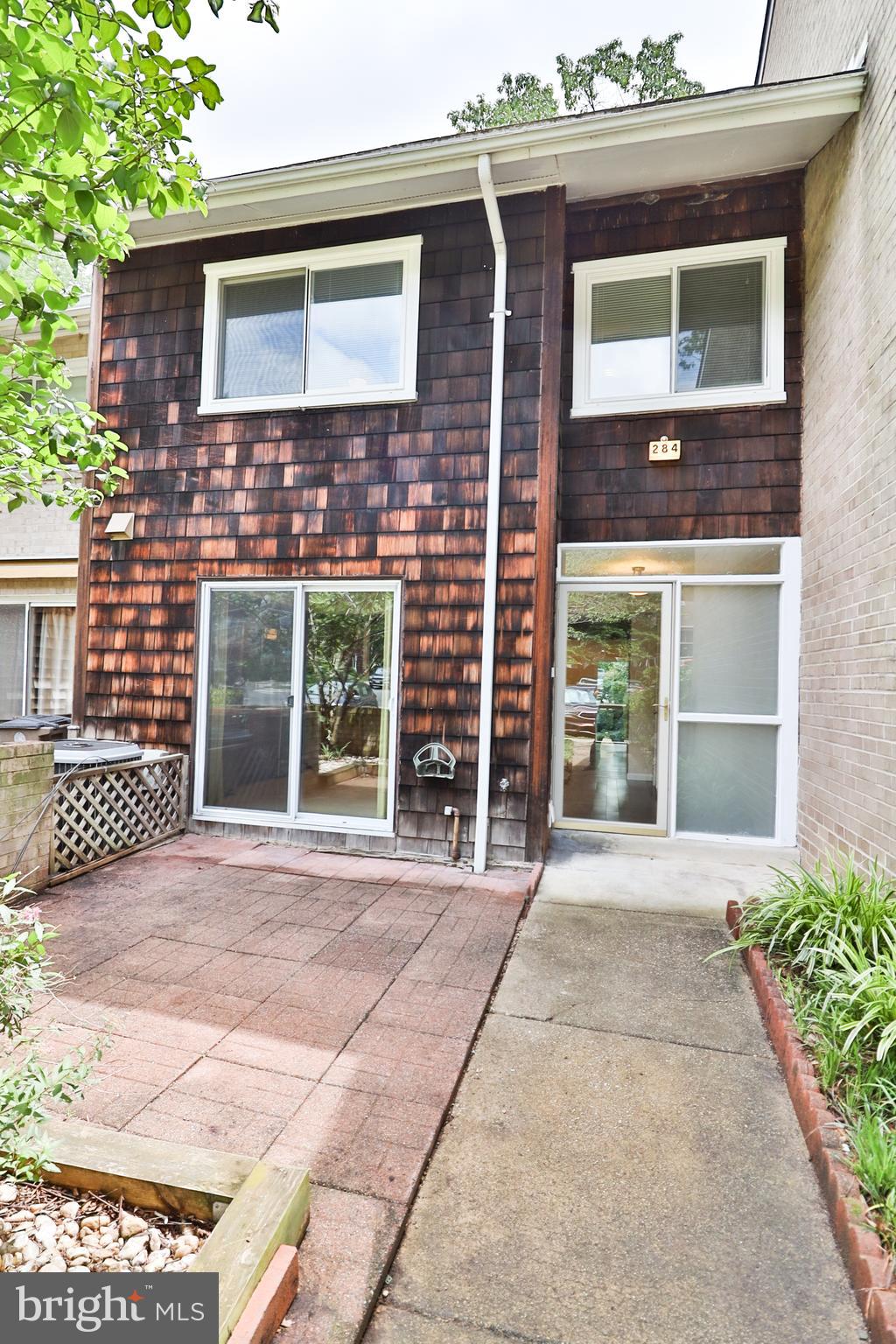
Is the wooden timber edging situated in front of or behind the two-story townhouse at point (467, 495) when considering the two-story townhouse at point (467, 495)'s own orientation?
in front

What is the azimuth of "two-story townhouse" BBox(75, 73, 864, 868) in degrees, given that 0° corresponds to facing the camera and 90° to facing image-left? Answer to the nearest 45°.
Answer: approximately 0°

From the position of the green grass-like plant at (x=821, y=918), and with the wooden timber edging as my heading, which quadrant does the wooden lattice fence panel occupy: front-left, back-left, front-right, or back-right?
front-right

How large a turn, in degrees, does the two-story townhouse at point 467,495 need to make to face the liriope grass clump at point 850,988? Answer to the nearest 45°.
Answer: approximately 45° to its left

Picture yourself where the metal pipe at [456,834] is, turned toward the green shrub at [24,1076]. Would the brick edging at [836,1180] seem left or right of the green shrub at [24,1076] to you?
left

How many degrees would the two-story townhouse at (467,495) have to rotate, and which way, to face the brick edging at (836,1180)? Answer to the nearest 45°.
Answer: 0° — it already faces it

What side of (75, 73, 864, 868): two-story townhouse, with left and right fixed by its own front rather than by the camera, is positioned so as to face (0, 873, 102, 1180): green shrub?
front

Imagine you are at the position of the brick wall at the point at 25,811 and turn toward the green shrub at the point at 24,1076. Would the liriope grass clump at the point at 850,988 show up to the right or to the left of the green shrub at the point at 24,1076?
left
